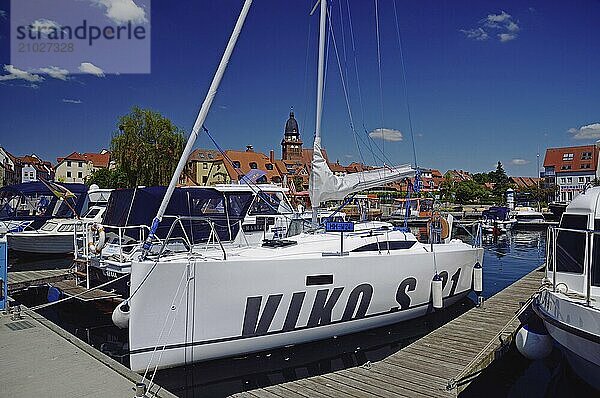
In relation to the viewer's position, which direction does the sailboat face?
facing the viewer and to the left of the viewer

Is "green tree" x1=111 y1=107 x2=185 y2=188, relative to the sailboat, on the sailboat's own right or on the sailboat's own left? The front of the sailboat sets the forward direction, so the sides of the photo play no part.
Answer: on the sailboat's own right

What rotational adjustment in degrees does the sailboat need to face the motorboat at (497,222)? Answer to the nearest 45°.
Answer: approximately 180°

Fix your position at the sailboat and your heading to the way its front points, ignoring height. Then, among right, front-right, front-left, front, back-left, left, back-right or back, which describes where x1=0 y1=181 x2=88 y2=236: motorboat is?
right

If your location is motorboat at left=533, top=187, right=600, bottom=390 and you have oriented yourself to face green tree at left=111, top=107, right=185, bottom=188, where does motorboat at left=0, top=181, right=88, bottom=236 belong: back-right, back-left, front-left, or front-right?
front-left

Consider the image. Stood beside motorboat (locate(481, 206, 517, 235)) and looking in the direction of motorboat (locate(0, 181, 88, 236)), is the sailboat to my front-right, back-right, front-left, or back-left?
front-left

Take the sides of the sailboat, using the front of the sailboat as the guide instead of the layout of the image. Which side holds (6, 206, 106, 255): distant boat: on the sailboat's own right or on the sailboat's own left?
on the sailboat's own right

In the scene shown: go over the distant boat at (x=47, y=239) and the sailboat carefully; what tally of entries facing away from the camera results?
0

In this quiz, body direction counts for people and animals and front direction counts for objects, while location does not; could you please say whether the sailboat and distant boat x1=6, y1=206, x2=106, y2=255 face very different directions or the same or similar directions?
same or similar directions

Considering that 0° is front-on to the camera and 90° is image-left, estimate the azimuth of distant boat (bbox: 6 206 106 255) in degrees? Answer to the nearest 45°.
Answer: approximately 90°

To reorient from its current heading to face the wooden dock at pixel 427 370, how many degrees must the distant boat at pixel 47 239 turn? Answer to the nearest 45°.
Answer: approximately 90° to its left
